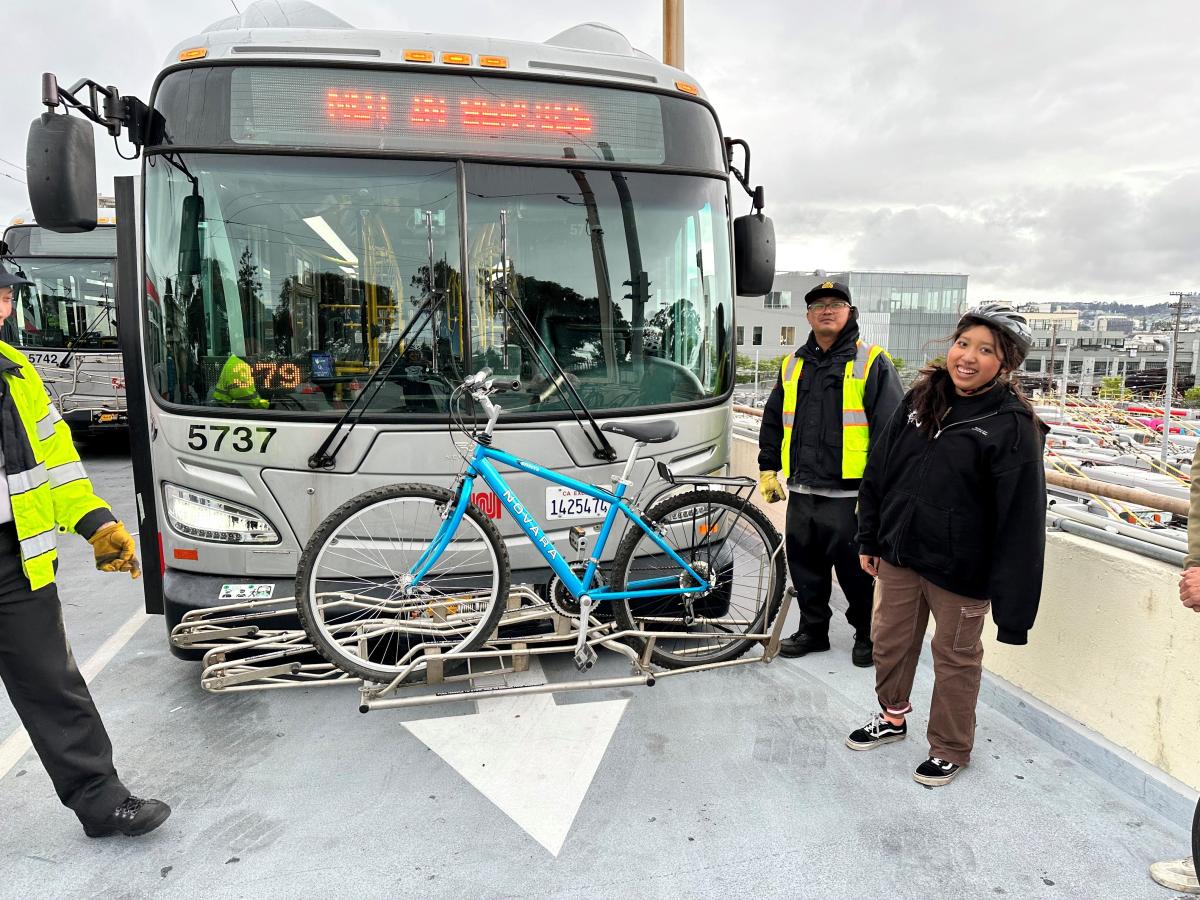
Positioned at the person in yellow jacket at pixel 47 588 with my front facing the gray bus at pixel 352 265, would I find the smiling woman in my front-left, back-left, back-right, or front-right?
front-right

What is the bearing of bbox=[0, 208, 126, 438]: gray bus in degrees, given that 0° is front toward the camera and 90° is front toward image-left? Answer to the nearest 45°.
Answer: approximately 0°

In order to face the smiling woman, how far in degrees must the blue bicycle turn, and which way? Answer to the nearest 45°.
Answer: approximately 180°

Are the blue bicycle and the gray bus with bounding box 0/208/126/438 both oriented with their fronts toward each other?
no

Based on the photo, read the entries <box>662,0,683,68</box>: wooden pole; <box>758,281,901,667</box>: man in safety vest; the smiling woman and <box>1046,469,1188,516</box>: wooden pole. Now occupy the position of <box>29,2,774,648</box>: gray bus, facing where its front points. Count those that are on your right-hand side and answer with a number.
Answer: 0

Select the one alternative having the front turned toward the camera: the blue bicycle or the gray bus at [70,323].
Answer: the gray bus

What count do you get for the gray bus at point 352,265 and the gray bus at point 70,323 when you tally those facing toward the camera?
2

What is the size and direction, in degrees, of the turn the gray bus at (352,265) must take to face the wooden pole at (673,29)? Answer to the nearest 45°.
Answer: approximately 135° to its left

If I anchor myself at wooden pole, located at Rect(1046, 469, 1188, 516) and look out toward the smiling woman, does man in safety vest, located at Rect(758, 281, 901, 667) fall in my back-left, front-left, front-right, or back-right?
front-right

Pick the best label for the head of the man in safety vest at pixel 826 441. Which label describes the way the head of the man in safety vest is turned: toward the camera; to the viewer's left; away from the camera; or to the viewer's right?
toward the camera

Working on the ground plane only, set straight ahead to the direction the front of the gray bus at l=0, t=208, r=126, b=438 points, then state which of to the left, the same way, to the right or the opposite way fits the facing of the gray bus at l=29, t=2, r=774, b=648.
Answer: the same way

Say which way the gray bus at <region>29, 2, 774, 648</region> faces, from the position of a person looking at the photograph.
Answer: facing the viewer

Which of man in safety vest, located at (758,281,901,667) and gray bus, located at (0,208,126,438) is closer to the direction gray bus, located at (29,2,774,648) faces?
the man in safety vest

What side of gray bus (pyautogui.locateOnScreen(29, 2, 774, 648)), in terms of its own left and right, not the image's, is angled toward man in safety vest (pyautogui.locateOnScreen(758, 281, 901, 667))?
left

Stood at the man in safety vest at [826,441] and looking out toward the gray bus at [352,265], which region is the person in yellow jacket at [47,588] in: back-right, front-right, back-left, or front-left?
front-left

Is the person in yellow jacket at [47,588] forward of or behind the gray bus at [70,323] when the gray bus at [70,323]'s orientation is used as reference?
forward

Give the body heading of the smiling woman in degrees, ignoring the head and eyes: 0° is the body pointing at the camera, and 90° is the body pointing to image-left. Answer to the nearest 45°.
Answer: approximately 45°

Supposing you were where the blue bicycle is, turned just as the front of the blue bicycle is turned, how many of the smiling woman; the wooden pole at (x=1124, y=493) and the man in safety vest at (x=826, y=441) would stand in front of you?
0

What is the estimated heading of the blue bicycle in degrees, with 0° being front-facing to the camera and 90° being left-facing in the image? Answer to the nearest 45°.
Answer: approximately 90°
